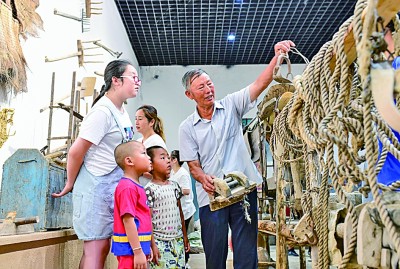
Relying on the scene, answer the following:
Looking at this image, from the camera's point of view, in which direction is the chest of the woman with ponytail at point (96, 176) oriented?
to the viewer's right

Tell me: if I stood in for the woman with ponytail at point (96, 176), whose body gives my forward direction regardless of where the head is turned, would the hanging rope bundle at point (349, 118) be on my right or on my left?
on my right

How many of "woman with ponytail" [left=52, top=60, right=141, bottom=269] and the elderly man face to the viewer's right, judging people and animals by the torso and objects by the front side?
1

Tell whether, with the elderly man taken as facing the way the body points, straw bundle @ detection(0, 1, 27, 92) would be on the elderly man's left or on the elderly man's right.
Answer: on the elderly man's right

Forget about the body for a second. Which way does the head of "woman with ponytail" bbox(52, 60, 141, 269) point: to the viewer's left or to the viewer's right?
to the viewer's right

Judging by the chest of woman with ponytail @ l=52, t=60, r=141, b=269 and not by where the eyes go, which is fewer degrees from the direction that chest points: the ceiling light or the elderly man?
the elderly man

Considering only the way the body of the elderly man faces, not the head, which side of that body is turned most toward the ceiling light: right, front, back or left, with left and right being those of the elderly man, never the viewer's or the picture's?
back

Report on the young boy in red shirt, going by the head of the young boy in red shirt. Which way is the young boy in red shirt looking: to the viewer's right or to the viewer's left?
to the viewer's right

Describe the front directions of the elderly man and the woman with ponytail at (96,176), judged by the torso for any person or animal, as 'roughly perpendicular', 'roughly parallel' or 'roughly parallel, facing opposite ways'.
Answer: roughly perpendicular

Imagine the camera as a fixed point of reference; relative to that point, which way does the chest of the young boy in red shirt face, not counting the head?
to the viewer's right
